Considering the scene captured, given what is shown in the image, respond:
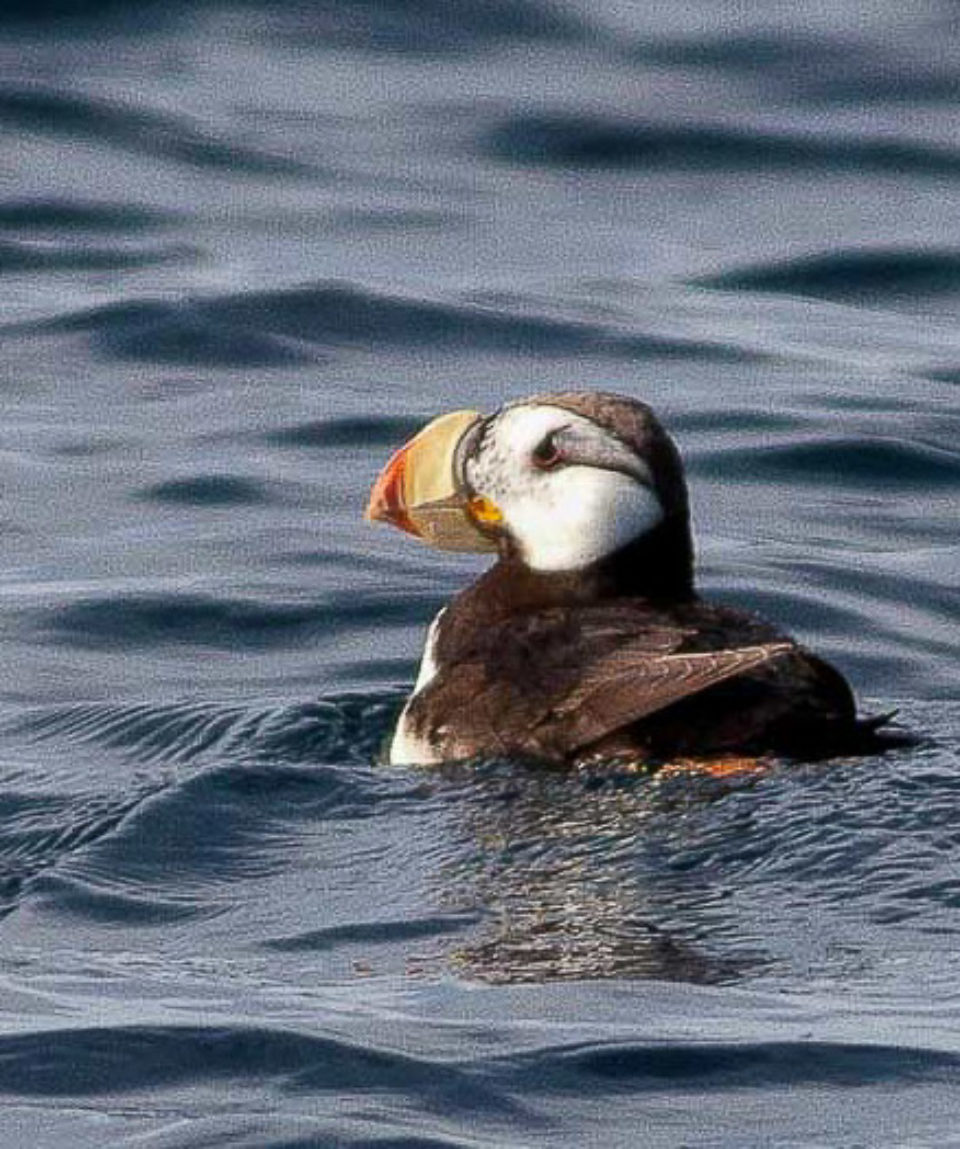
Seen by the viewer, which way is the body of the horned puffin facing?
to the viewer's left
